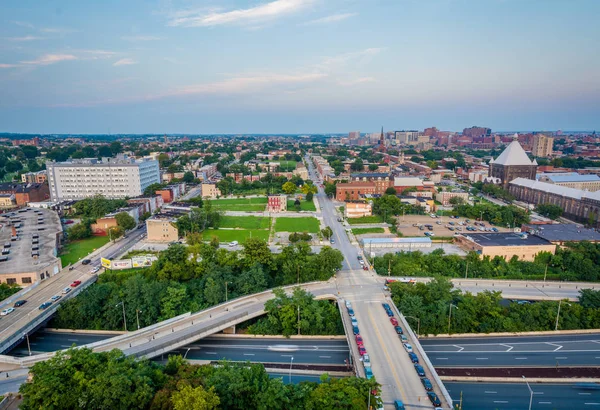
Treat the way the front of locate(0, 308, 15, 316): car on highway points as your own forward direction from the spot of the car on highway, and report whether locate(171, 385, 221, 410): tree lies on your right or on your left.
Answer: on your left

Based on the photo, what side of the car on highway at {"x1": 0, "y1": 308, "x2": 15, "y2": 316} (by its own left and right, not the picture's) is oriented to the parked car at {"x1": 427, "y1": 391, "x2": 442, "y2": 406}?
left

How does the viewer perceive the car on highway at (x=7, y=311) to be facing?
facing the viewer and to the left of the viewer

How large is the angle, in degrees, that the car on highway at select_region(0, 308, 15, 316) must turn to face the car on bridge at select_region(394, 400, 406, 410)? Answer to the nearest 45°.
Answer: approximately 90° to its left

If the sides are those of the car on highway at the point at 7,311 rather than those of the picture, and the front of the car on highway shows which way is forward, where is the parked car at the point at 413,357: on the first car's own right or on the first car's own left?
on the first car's own left

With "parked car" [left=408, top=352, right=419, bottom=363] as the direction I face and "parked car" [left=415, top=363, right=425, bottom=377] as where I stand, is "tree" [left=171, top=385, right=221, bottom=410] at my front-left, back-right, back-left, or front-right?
back-left
